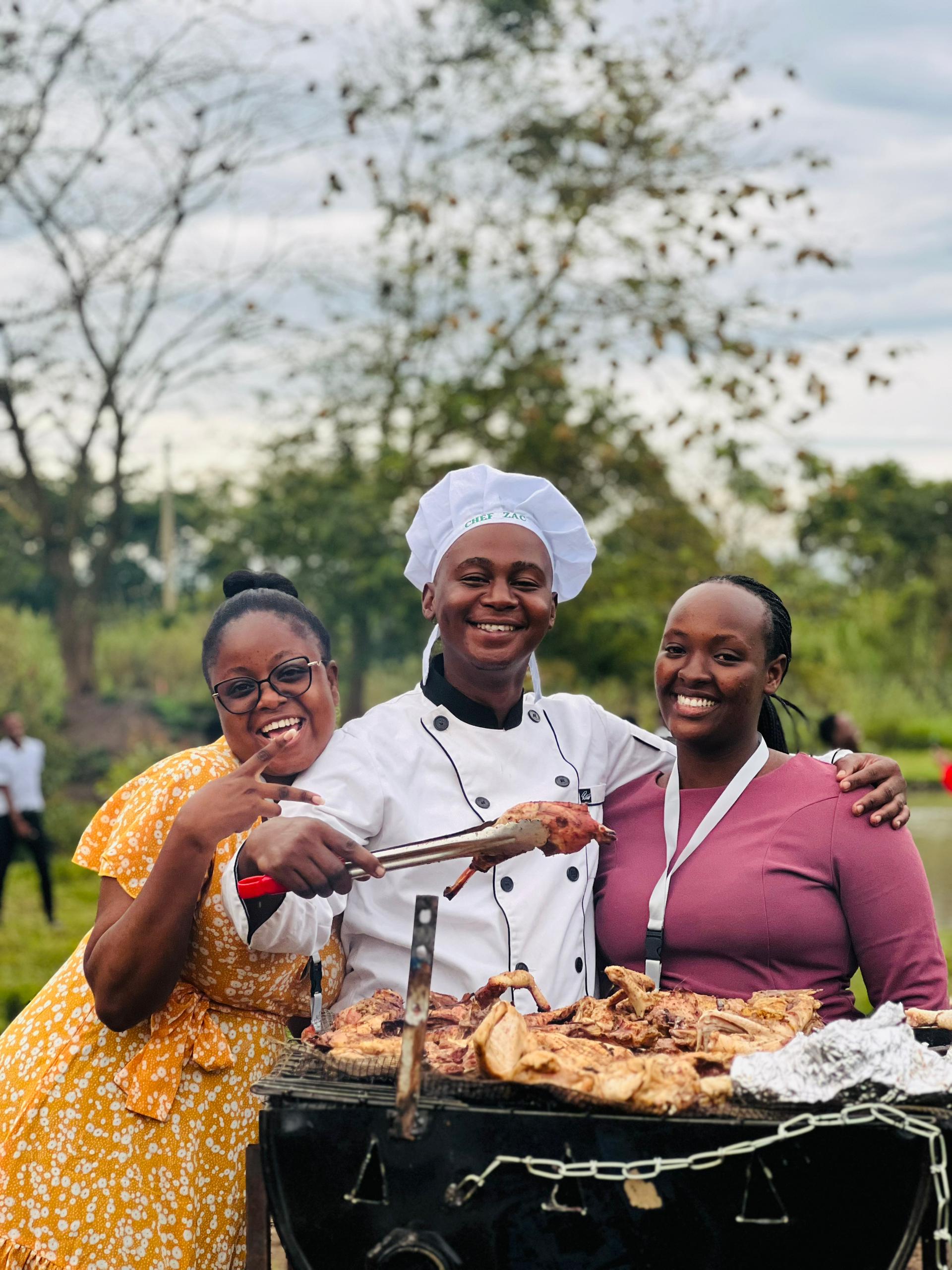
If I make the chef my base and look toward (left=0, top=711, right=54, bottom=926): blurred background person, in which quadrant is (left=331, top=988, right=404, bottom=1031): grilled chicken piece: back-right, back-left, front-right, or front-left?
back-left

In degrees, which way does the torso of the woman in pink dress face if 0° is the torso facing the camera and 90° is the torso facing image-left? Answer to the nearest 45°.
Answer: approximately 45°
